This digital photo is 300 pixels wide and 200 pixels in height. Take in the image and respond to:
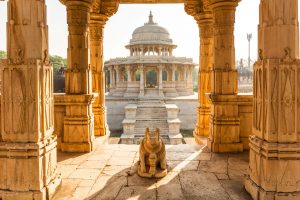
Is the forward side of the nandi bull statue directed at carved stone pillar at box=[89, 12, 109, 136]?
no

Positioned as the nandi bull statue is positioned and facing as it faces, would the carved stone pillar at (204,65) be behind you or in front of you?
behind

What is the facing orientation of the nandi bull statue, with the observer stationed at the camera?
facing the viewer

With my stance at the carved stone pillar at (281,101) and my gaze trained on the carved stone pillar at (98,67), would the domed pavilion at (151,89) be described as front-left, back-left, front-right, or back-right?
front-right

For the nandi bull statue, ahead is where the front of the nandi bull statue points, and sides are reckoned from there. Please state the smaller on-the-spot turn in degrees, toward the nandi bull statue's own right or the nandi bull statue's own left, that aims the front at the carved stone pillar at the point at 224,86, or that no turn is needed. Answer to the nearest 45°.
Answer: approximately 135° to the nandi bull statue's own left

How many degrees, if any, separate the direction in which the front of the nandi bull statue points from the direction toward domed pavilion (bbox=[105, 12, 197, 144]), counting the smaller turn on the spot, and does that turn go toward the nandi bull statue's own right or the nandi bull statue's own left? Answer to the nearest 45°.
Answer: approximately 180°

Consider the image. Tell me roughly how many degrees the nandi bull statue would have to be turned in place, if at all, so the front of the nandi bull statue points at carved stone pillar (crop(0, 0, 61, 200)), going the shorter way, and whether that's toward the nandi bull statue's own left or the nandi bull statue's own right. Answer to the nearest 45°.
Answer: approximately 45° to the nandi bull statue's own right

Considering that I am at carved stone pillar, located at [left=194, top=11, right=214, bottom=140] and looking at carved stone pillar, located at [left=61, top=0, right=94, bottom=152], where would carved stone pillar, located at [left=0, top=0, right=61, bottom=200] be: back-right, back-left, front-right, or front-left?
front-left

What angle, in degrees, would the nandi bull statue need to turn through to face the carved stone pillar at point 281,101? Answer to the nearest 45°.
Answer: approximately 45° to its left
